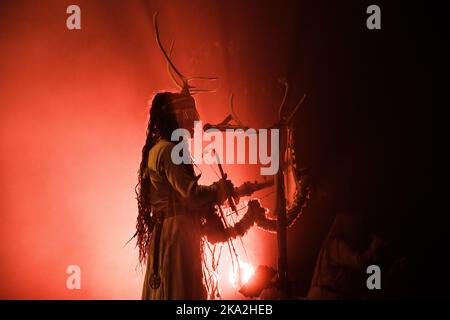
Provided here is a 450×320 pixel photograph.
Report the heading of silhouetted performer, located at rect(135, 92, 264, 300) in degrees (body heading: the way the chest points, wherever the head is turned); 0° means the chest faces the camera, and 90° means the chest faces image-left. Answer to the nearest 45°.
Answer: approximately 270°

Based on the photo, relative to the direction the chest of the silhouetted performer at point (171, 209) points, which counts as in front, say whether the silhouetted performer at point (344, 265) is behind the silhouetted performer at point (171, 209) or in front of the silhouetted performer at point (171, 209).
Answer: in front

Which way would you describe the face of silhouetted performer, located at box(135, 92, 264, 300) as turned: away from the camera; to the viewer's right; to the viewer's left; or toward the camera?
to the viewer's right
